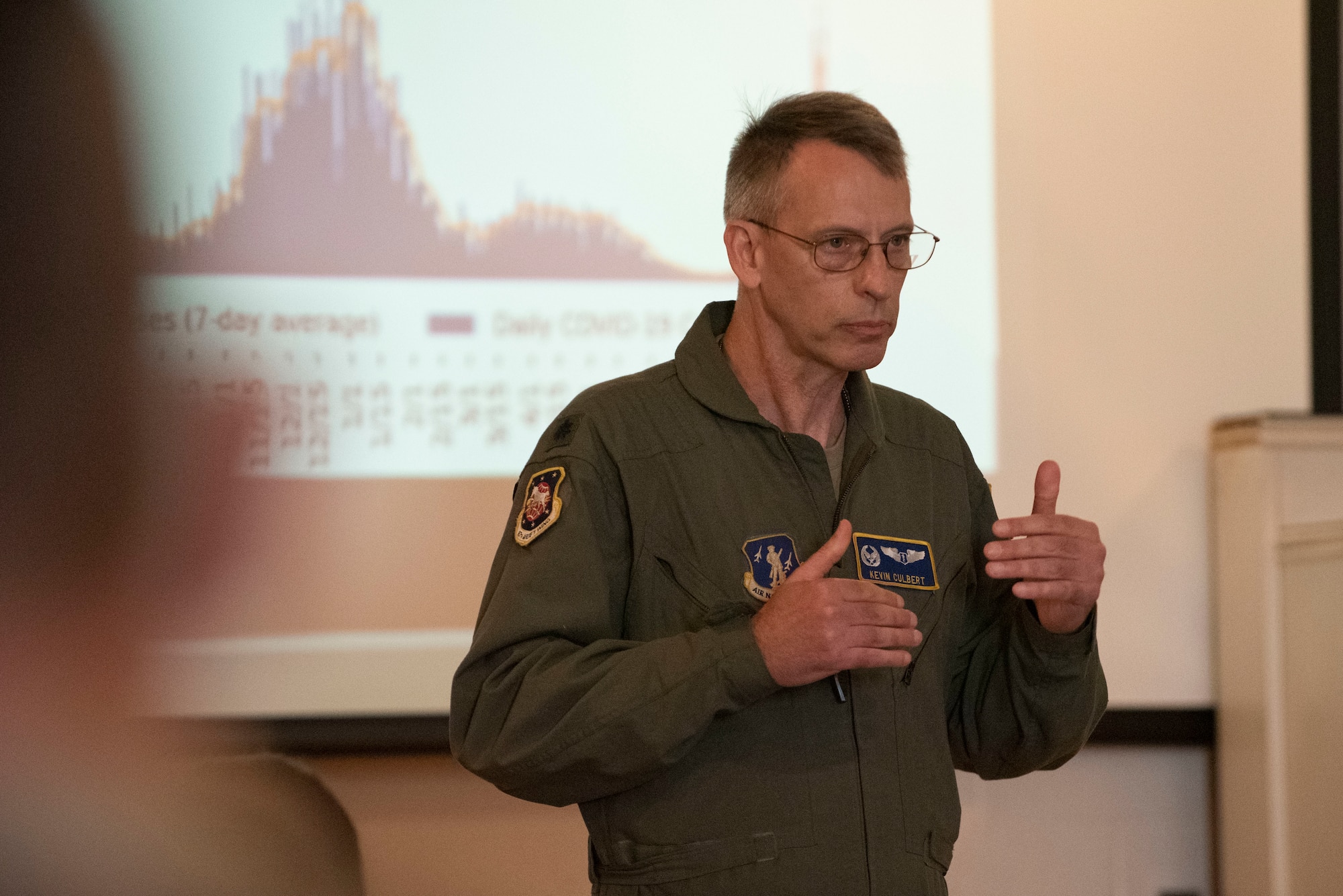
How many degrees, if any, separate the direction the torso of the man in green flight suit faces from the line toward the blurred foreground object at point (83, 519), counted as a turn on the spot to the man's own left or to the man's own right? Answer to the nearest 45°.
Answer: approximately 45° to the man's own right
